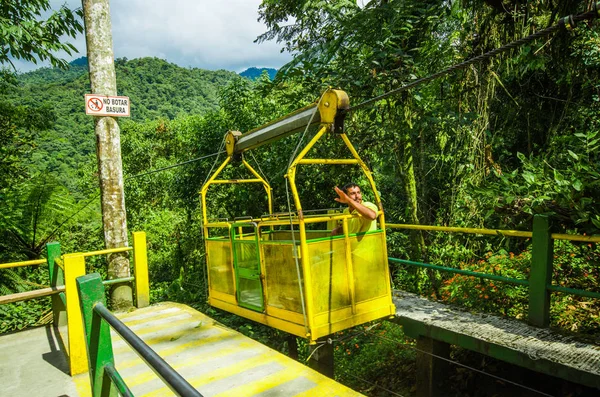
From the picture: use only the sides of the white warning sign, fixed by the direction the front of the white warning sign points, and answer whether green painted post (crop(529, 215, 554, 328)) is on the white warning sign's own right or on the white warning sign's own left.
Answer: on the white warning sign's own left

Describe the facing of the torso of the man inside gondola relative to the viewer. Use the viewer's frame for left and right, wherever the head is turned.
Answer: facing the viewer and to the left of the viewer

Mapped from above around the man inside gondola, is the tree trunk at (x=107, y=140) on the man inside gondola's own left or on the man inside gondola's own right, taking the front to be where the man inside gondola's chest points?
on the man inside gondola's own right

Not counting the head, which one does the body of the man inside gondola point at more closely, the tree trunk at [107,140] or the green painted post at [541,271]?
the tree trunk

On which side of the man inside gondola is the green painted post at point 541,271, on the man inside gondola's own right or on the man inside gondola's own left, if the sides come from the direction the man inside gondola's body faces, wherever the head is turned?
on the man inside gondola's own left

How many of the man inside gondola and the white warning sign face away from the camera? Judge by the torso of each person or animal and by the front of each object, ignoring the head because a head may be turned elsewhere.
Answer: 0

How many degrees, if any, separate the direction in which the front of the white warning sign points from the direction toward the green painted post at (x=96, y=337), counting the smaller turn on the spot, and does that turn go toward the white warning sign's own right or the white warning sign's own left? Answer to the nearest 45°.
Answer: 0° — it already faces it

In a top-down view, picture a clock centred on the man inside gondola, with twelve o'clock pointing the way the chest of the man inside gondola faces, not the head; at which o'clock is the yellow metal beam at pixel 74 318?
The yellow metal beam is roughly at 1 o'clock from the man inside gondola.

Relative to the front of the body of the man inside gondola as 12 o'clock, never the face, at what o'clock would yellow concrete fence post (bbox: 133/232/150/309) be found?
The yellow concrete fence post is roughly at 2 o'clock from the man inside gondola.

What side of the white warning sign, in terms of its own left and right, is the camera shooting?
front
